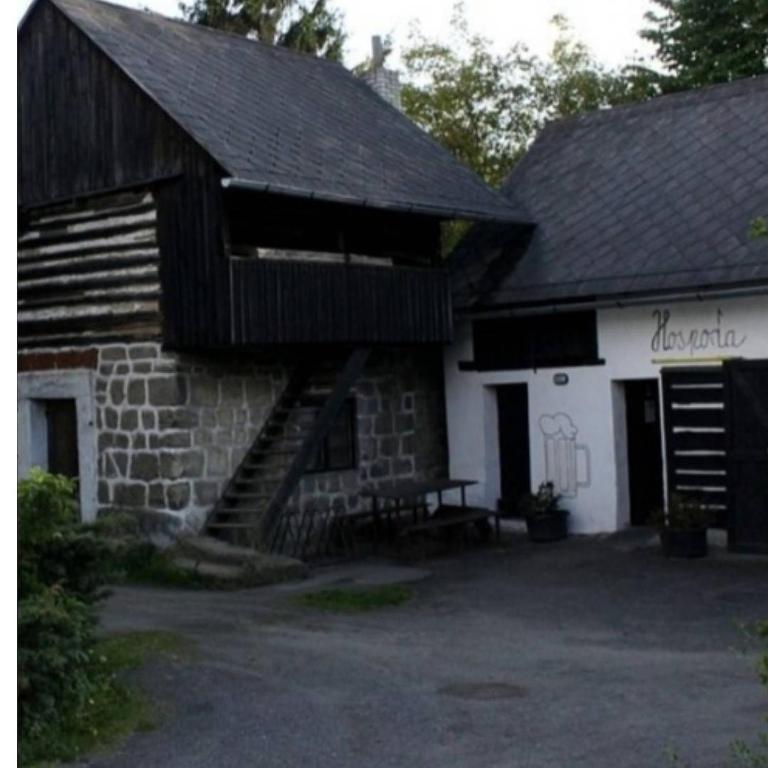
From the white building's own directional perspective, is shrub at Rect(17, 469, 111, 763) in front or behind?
in front

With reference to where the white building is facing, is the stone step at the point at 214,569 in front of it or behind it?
in front

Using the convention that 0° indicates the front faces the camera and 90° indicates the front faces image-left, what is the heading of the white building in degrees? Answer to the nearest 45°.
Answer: approximately 45°
